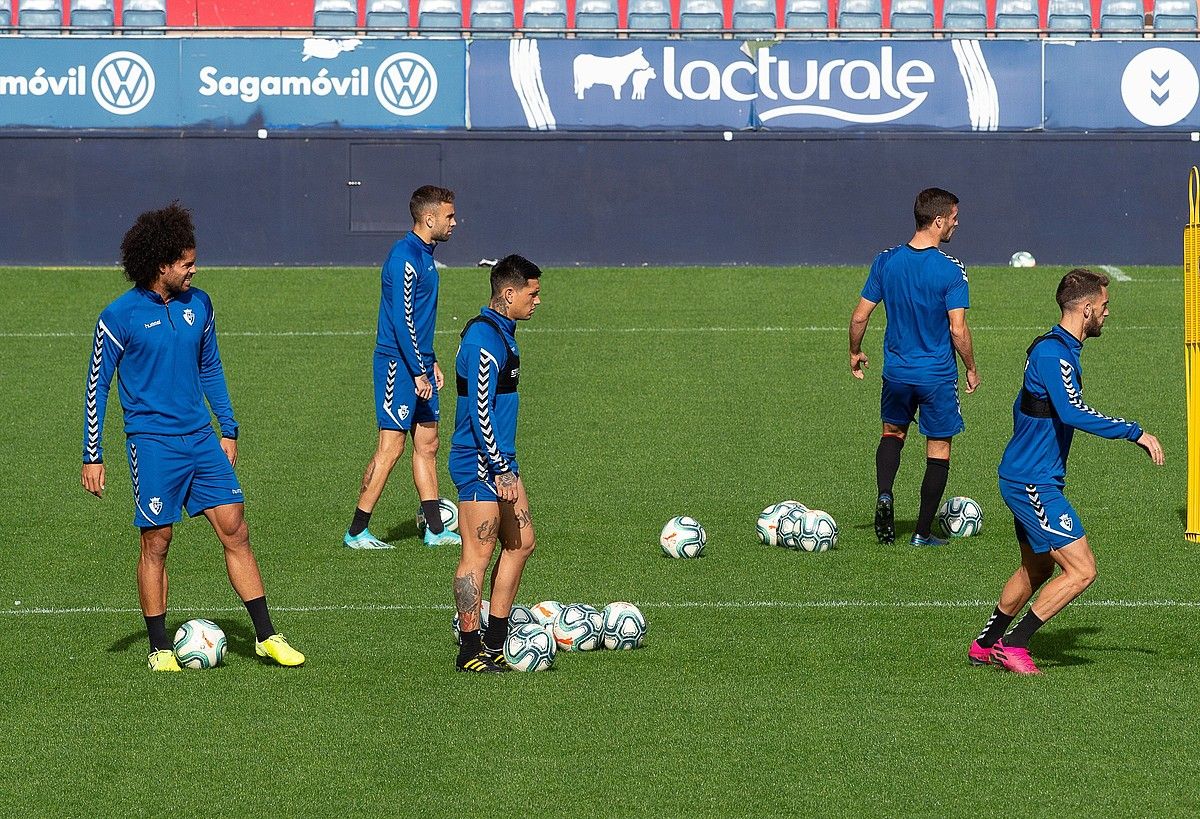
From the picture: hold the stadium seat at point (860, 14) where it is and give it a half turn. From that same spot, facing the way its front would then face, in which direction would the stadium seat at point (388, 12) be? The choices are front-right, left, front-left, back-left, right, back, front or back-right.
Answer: left

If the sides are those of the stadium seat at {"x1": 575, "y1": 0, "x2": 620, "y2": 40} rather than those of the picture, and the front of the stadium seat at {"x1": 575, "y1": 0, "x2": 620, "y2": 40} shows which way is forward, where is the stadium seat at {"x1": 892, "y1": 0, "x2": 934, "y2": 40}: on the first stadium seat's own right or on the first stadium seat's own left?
on the first stadium seat's own left

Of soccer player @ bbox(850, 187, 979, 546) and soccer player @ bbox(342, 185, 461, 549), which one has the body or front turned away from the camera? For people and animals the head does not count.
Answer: soccer player @ bbox(850, 187, 979, 546)

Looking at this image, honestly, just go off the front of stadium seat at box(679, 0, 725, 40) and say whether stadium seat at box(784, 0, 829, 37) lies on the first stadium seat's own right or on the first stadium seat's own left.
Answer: on the first stadium seat's own left

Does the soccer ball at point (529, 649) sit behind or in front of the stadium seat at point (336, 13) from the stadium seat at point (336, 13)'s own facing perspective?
in front

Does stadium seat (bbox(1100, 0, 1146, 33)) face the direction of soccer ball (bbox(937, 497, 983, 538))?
yes

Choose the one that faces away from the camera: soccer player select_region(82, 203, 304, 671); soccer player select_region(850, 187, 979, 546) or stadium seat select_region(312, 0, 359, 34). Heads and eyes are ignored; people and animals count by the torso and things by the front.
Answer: soccer player select_region(850, 187, 979, 546)

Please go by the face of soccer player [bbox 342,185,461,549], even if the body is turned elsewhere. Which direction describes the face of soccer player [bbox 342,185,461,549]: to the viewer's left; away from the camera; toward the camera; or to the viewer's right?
to the viewer's right

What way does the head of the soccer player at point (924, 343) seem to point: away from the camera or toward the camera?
away from the camera

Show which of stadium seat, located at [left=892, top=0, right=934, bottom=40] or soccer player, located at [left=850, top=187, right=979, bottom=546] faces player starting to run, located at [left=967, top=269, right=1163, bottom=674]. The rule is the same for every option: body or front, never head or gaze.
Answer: the stadium seat

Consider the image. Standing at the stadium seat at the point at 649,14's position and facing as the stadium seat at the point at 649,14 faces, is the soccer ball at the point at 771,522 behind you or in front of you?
in front
